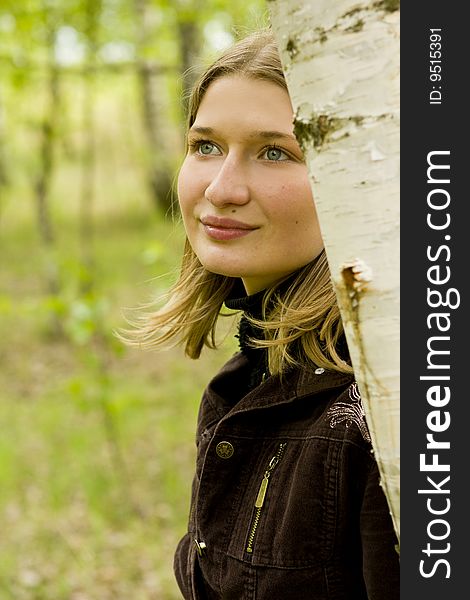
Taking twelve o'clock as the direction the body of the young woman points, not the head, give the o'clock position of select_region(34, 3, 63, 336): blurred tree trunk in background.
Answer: The blurred tree trunk in background is roughly at 4 o'clock from the young woman.

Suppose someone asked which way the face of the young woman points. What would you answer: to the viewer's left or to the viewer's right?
to the viewer's left

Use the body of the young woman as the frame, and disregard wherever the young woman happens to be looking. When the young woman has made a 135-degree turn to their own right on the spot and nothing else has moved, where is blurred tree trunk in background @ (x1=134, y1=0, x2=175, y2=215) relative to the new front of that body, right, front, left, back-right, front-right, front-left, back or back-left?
front

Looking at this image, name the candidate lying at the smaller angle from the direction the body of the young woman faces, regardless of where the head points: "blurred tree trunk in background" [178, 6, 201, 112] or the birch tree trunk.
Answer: the birch tree trunk

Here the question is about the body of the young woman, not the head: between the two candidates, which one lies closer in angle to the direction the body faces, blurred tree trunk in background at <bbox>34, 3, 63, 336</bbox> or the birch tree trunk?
the birch tree trunk

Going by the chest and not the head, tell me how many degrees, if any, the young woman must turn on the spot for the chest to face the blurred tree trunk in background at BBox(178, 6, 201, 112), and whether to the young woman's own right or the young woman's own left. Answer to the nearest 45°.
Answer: approximately 135° to the young woman's own right

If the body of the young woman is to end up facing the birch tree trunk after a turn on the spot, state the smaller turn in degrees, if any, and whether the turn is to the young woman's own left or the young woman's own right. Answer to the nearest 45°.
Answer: approximately 45° to the young woman's own left

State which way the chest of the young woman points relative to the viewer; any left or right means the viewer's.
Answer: facing the viewer and to the left of the viewer
